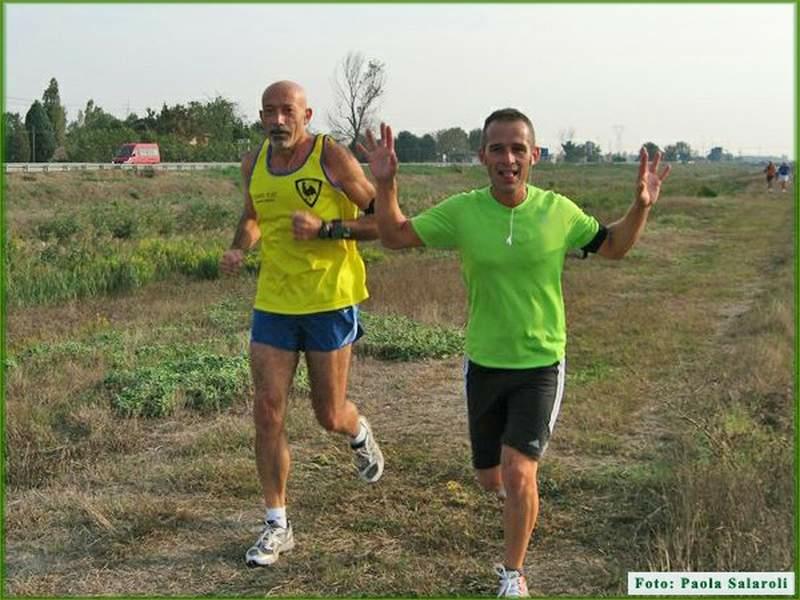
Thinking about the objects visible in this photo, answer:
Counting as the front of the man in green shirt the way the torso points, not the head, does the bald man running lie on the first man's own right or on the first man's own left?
on the first man's own right

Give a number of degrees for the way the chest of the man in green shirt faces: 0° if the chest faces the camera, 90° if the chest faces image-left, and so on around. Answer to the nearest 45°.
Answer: approximately 0°

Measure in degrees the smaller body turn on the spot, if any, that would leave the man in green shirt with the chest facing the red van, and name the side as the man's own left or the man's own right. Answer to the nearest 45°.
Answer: approximately 135° to the man's own right

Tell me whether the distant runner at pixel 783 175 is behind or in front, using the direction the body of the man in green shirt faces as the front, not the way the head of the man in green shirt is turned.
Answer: behind

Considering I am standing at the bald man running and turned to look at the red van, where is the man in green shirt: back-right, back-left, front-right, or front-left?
back-right
